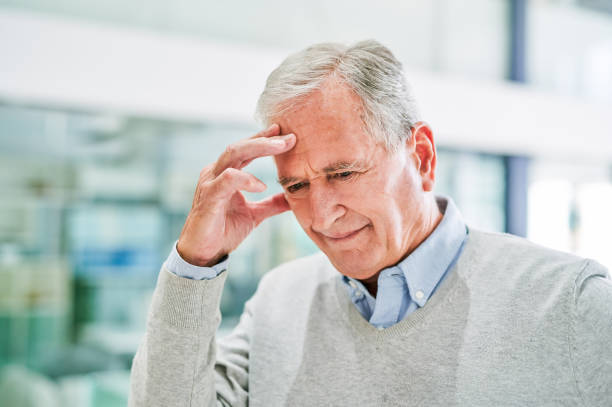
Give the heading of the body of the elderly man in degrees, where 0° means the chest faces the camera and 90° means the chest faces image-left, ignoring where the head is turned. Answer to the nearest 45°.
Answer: approximately 45°
